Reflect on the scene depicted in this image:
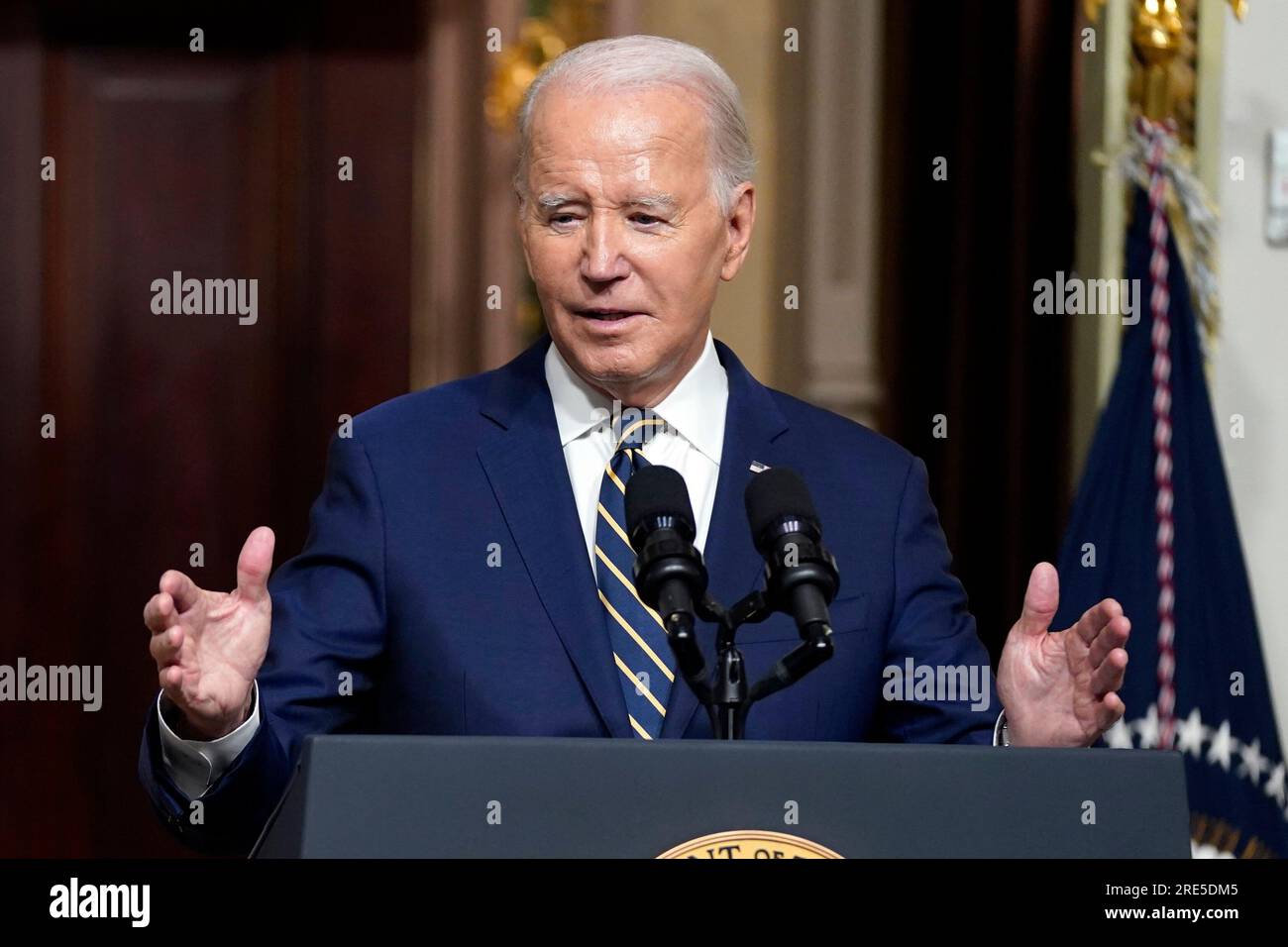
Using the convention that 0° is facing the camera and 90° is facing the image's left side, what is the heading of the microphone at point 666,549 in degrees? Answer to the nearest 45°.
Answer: approximately 180°

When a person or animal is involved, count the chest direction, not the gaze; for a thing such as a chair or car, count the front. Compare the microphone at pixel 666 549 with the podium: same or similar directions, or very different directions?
very different directions

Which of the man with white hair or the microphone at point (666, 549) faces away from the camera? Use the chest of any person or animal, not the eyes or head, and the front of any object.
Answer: the microphone

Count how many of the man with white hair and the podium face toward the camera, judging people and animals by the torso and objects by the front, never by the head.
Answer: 2

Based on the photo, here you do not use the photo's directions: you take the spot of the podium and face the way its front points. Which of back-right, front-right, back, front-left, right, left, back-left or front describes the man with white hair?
back

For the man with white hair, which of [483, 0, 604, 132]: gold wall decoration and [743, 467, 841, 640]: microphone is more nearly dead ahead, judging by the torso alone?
the microphone

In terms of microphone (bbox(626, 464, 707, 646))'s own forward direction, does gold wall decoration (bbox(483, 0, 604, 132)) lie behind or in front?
in front

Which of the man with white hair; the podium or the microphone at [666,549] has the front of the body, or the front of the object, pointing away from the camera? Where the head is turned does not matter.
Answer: the microphone

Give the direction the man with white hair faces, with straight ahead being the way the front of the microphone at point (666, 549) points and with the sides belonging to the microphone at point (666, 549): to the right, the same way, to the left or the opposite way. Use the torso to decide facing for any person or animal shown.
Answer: the opposite way
